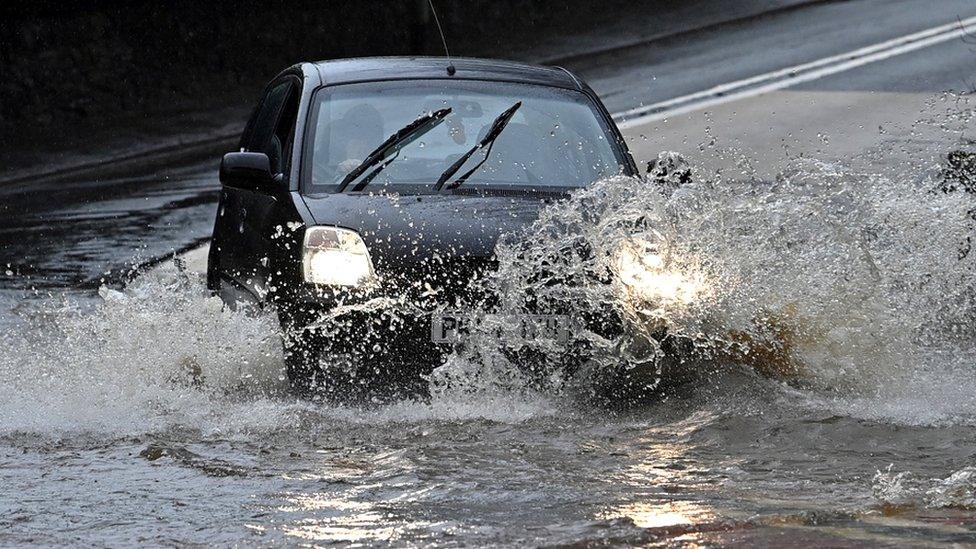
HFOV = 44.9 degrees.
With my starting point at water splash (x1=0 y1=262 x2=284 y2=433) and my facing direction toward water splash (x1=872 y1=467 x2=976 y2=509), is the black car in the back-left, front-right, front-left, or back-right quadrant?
front-left

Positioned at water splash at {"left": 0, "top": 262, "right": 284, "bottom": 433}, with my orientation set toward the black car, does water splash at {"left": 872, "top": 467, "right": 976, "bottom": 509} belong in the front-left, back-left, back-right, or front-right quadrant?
front-right

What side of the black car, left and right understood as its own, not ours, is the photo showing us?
front

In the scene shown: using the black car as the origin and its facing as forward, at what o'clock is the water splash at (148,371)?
The water splash is roughly at 3 o'clock from the black car.

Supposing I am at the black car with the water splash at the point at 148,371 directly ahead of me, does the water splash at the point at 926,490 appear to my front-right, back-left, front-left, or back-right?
back-left

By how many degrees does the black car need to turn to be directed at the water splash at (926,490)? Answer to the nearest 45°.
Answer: approximately 45° to its left
